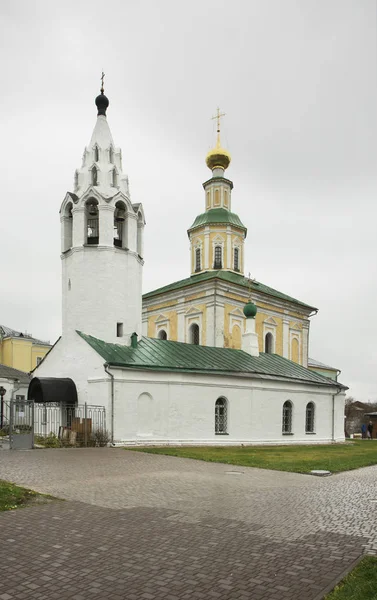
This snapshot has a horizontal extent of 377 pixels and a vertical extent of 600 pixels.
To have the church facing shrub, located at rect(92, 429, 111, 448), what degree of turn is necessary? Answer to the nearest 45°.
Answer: approximately 45° to its left

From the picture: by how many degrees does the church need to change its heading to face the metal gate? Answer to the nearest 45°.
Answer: approximately 45° to its left

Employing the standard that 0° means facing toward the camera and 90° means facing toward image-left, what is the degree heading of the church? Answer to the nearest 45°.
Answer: approximately 45°
